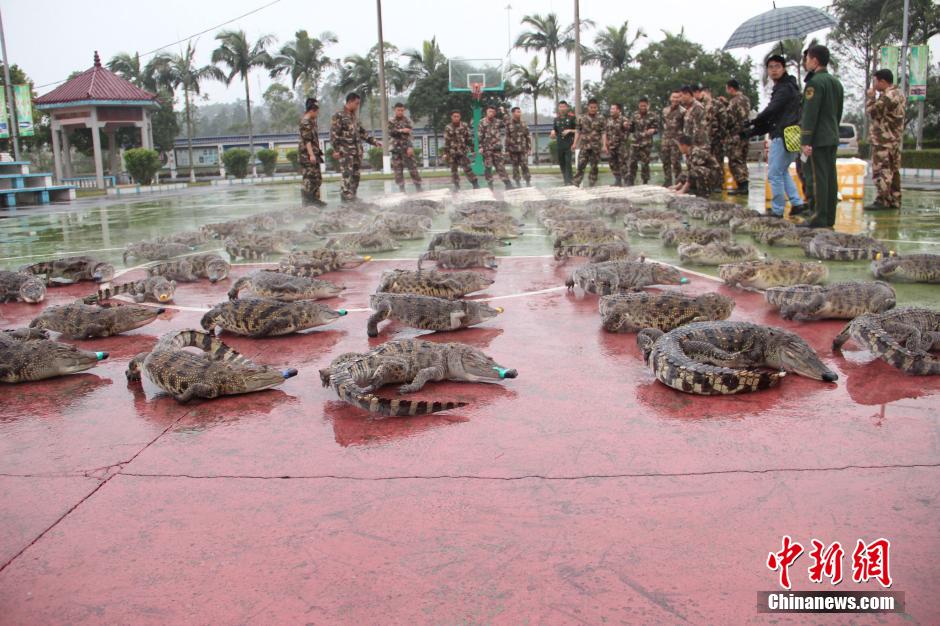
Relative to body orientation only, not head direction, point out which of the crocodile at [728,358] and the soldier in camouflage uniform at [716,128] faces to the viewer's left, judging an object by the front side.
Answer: the soldier in camouflage uniform

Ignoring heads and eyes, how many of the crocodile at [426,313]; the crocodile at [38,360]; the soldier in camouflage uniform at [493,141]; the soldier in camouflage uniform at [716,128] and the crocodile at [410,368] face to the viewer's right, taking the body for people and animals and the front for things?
3

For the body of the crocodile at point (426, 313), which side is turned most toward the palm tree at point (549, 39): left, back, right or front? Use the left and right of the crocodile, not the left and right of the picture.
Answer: left

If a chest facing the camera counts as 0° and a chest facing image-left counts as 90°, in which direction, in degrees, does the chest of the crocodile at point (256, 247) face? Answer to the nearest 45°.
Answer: approximately 270°

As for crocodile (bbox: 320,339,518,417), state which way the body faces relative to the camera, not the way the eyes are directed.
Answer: to the viewer's right

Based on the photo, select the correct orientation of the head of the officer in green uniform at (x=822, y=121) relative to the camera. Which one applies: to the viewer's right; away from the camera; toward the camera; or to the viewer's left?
to the viewer's left

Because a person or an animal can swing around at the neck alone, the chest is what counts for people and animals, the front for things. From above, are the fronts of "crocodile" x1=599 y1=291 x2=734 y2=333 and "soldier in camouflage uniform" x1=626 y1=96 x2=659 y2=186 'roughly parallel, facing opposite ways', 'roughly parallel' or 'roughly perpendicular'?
roughly perpendicular

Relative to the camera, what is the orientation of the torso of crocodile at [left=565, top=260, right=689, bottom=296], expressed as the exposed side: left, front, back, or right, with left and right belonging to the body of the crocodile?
right

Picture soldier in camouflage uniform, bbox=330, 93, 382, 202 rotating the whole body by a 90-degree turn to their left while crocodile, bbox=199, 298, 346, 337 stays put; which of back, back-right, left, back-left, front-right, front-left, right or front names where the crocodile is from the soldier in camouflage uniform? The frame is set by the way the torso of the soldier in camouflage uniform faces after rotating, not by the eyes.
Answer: back-right

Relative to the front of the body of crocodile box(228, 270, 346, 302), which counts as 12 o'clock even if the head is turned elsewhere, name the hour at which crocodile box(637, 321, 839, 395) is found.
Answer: crocodile box(637, 321, 839, 395) is roughly at 2 o'clock from crocodile box(228, 270, 346, 302).

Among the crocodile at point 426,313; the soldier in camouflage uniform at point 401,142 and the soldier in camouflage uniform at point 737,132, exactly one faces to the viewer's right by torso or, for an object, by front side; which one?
the crocodile

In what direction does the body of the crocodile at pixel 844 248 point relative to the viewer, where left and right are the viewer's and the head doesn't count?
facing to the right of the viewer

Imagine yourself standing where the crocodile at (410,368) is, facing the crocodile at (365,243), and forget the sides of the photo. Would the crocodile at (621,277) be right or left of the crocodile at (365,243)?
right

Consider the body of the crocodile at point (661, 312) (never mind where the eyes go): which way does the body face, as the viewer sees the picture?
to the viewer's right

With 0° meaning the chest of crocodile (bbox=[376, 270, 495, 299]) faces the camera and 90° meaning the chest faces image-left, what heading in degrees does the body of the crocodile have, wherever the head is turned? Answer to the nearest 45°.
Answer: approximately 270°

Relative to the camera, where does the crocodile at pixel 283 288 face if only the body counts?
to the viewer's right
